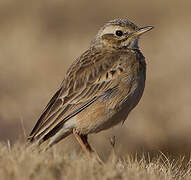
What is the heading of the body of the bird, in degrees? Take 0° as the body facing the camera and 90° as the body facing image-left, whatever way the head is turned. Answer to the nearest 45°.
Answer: approximately 270°
